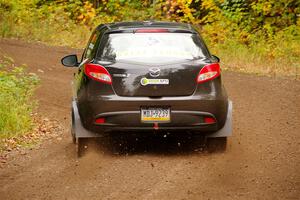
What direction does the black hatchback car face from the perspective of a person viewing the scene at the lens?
facing away from the viewer
